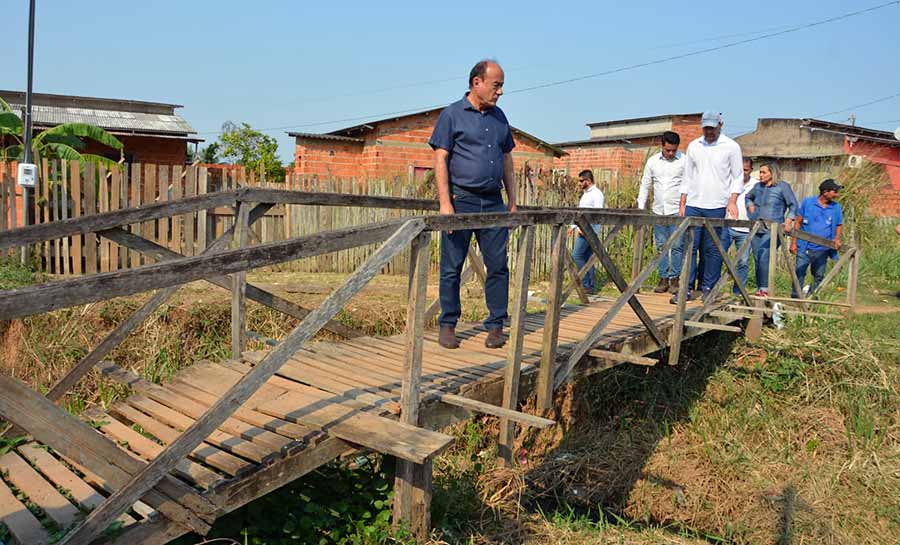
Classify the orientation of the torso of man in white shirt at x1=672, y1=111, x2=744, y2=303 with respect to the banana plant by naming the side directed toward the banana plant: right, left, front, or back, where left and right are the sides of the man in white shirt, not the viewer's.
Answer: right

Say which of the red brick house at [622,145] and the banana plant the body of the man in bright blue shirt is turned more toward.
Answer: the banana plant

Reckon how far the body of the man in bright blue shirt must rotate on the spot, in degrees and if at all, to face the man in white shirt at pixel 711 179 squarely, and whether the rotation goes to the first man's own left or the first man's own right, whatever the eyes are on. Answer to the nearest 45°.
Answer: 0° — they already face them

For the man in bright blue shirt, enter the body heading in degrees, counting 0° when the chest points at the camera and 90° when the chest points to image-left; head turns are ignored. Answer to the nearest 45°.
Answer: approximately 0°

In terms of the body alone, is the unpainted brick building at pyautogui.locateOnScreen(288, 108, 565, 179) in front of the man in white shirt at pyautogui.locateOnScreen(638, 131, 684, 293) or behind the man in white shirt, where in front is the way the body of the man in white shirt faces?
behind

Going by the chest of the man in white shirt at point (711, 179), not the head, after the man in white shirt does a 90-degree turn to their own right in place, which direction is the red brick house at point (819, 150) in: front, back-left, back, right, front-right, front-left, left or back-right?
right

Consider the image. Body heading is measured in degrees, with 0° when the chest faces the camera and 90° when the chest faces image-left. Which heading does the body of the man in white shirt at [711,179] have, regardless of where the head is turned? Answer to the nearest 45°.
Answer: approximately 0°
